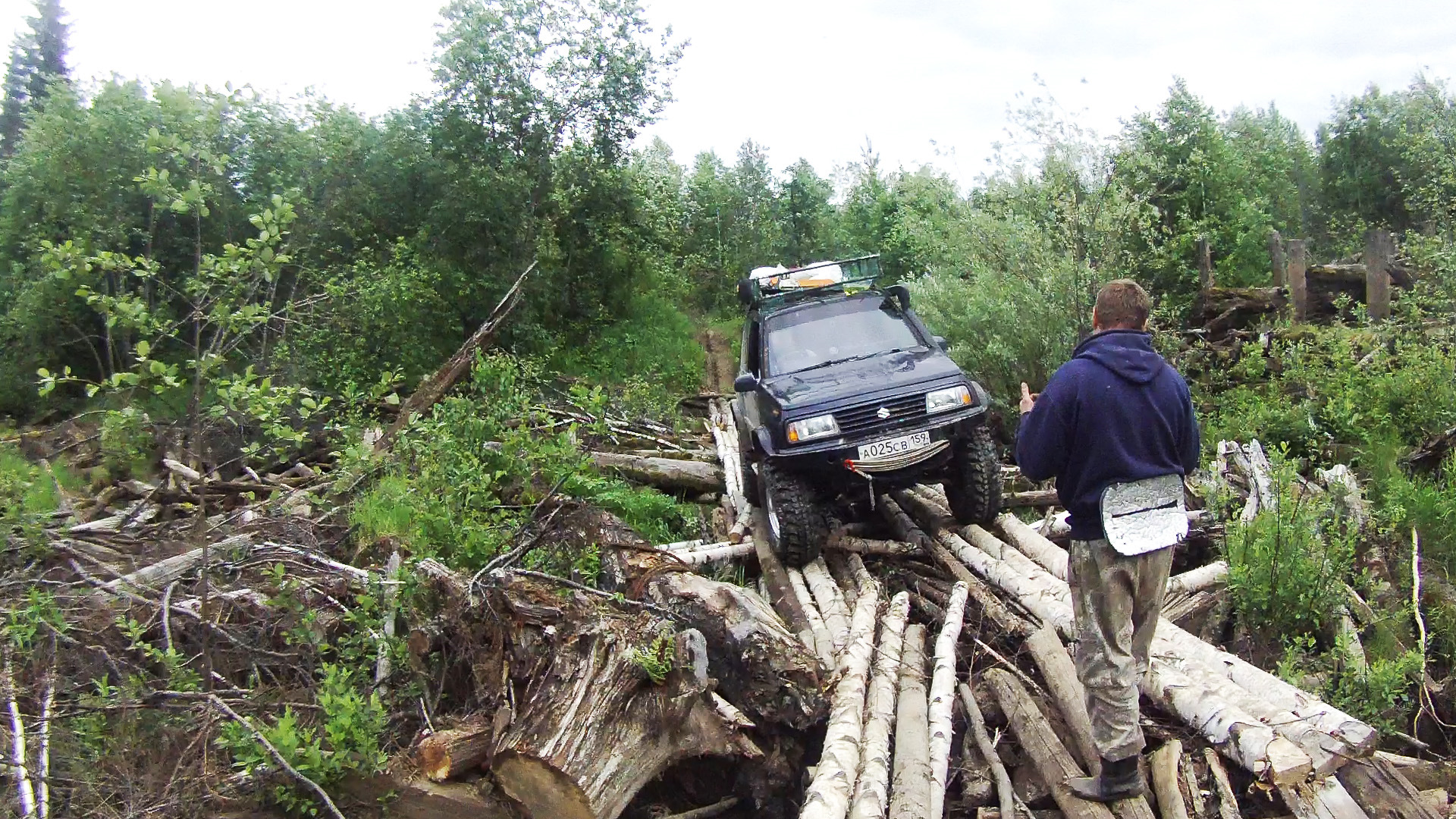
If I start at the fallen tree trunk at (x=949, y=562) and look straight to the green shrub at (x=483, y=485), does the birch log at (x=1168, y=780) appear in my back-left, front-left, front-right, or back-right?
back-left

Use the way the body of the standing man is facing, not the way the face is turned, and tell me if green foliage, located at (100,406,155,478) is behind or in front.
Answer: in front

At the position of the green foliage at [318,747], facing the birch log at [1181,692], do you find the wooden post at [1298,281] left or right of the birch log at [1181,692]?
left

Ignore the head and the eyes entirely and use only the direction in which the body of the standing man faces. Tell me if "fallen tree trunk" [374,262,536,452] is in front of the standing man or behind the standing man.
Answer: in front

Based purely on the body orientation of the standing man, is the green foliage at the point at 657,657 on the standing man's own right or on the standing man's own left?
on the standing man's own left

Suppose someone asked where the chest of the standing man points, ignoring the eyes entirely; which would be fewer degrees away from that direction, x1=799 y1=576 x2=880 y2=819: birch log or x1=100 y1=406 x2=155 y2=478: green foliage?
the green foliage

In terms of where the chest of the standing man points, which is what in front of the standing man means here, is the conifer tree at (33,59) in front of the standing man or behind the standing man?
in front

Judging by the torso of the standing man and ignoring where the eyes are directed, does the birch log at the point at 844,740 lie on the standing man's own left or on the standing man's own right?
on the standing man's own left

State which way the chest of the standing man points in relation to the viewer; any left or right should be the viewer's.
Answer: facing away from the viewer and to the left of the viewer

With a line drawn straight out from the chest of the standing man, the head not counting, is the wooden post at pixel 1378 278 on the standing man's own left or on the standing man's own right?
on the standing man's own right

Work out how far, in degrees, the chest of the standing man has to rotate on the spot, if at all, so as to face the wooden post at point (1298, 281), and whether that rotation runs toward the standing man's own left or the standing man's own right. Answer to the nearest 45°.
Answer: approximately 45° to the standing man's own right

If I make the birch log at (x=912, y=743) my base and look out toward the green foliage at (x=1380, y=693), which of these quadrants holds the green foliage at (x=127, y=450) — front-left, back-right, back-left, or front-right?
back-left

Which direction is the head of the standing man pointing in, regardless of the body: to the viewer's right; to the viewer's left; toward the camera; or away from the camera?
away from the camera
